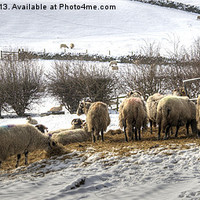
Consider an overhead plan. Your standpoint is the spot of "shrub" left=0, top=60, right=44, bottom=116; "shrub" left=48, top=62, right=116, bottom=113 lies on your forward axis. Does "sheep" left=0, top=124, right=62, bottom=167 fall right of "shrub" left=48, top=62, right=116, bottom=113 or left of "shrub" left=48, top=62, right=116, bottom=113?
right

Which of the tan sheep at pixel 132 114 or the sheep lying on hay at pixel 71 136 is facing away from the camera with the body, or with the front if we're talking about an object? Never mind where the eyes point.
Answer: the tan sheep

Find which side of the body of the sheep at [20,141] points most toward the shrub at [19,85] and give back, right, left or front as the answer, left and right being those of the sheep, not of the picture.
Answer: left

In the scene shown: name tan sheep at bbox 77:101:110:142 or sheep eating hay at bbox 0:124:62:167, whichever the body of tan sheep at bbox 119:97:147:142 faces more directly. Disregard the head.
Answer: the tan sheep

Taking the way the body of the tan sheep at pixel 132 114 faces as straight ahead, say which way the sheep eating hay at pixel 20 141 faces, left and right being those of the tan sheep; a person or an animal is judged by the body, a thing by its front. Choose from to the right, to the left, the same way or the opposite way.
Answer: to the right

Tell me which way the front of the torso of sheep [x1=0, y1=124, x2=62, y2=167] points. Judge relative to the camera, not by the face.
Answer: to the viewer's right

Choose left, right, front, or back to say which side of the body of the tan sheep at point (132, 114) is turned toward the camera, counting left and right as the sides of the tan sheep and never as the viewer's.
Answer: back

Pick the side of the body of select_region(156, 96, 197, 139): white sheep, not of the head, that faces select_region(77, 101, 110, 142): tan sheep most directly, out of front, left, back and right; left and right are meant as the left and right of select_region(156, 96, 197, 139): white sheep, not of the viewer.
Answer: left
